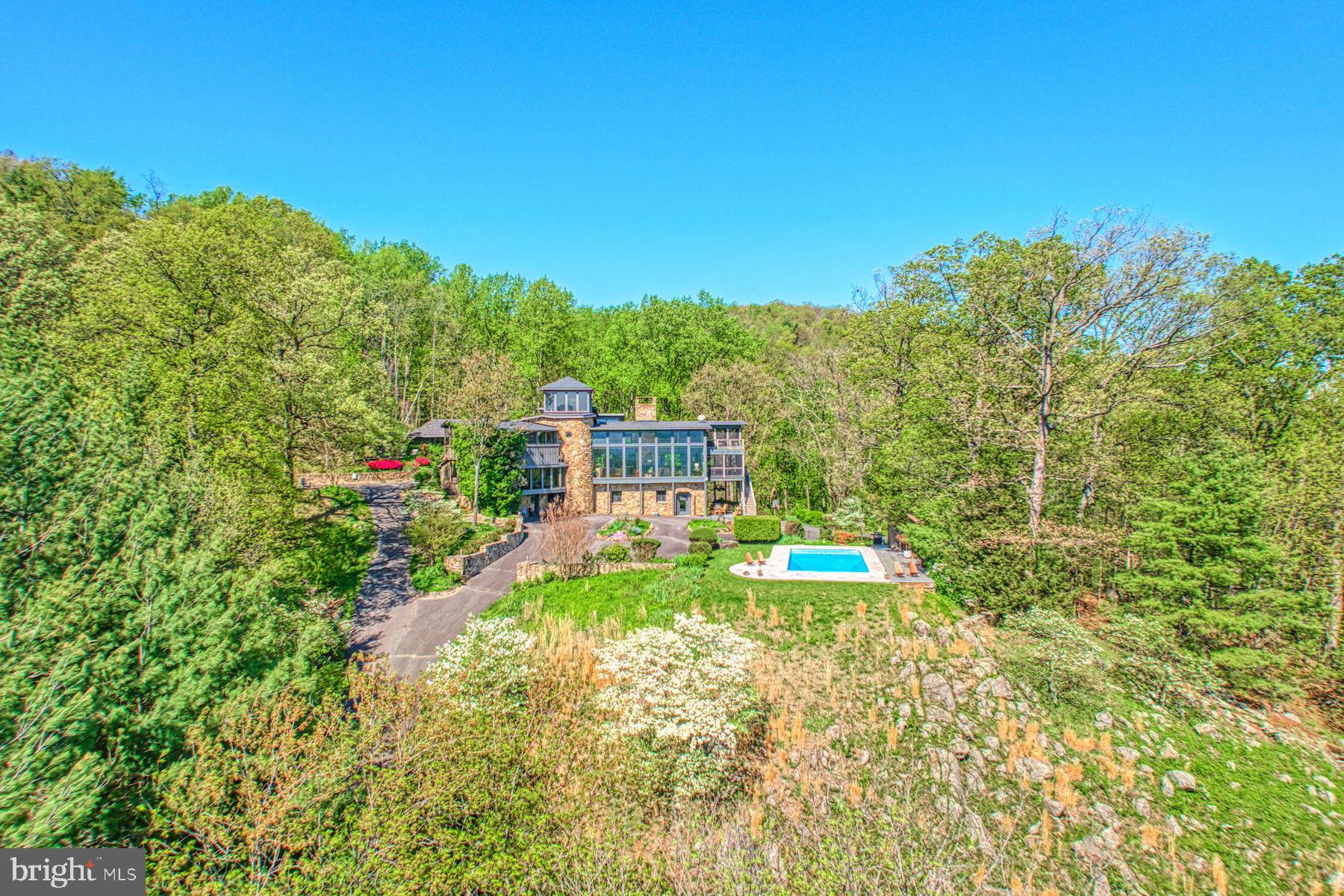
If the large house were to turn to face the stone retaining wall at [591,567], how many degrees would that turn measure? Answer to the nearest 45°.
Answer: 0° — it already faces it

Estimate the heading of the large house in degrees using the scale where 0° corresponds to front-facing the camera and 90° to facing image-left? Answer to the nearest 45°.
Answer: approximately 0°

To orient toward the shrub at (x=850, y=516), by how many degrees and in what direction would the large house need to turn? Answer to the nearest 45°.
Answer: approximately 45° to its left

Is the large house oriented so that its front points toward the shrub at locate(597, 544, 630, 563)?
yes

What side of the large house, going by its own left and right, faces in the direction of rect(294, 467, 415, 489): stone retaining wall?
right

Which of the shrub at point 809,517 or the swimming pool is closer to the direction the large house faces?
the swimming pool

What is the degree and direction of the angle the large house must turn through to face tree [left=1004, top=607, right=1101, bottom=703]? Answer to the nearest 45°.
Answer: approximately 45° to its left

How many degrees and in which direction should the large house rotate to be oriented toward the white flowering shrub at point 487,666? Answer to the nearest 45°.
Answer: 0° — it already faces it

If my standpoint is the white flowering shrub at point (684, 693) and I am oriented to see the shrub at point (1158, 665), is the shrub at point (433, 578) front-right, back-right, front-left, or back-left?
back-left
